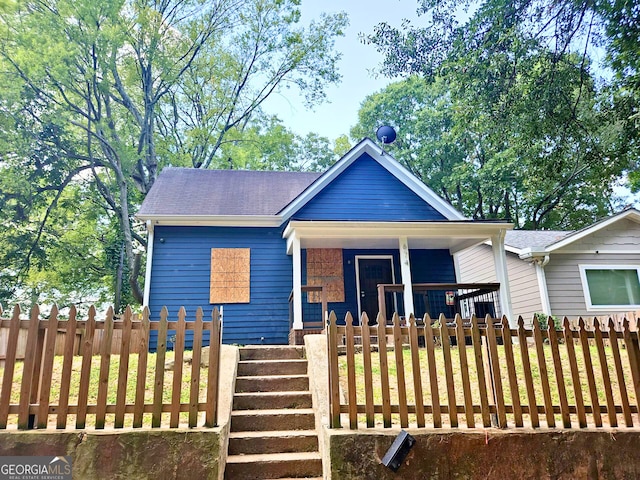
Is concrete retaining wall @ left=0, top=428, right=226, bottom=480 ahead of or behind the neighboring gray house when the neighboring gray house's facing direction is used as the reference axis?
ahead

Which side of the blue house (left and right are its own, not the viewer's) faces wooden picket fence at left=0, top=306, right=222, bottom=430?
front

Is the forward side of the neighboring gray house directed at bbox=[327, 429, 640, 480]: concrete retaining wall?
yes

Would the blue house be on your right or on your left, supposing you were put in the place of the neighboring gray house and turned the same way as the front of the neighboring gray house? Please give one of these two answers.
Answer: on your right

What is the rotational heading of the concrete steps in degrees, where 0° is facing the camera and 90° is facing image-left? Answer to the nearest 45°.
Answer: approximately 0°

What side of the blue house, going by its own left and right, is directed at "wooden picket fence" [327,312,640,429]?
front

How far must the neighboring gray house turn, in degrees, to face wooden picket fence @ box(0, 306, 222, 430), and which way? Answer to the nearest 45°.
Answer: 0° — it already faces it

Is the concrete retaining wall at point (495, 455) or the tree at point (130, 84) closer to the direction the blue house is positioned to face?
the concrete retaining wall

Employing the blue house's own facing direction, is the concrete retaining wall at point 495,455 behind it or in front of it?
in front

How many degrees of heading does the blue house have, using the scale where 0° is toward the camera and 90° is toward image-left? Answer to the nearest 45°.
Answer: approximately 0°

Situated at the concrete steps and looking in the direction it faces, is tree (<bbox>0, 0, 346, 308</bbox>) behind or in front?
behind

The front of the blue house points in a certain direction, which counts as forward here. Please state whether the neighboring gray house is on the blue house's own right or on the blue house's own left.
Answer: on the blue house's own left

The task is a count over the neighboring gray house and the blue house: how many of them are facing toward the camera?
2
